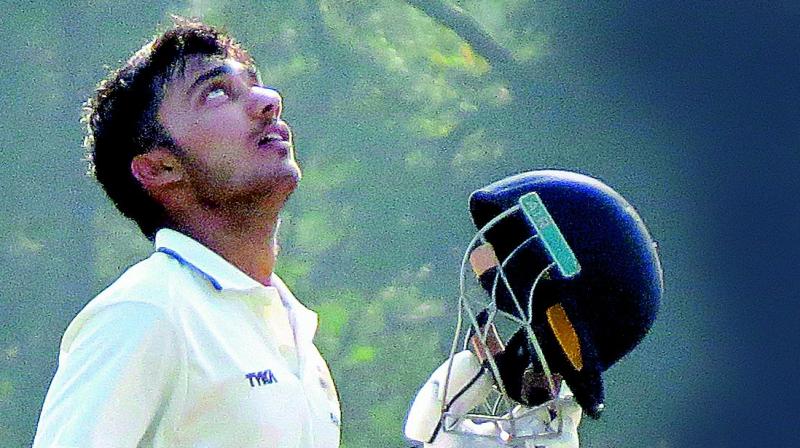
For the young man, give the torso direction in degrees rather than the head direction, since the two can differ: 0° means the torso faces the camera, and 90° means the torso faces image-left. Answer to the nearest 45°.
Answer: approximately 315°

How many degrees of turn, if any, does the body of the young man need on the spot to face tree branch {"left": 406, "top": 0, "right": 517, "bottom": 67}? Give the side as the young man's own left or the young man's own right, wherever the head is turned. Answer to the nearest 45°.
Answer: approximately 135° to the young man's own left
